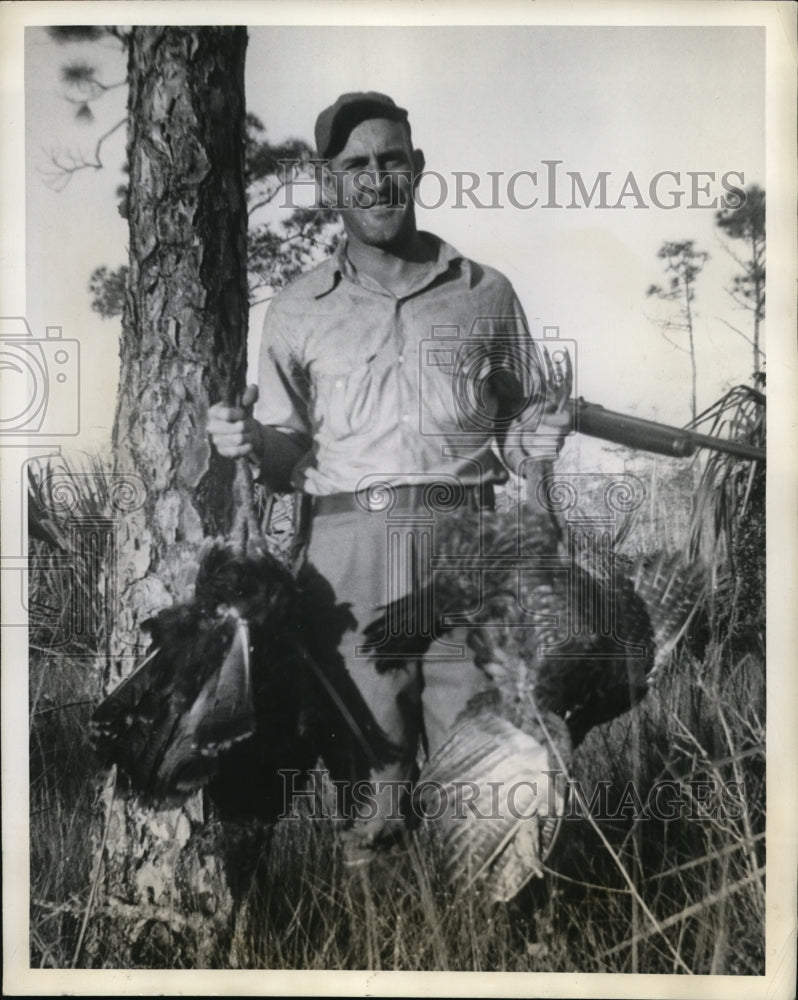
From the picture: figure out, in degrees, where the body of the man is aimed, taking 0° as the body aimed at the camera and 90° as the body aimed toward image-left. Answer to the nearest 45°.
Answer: approximately 0°
